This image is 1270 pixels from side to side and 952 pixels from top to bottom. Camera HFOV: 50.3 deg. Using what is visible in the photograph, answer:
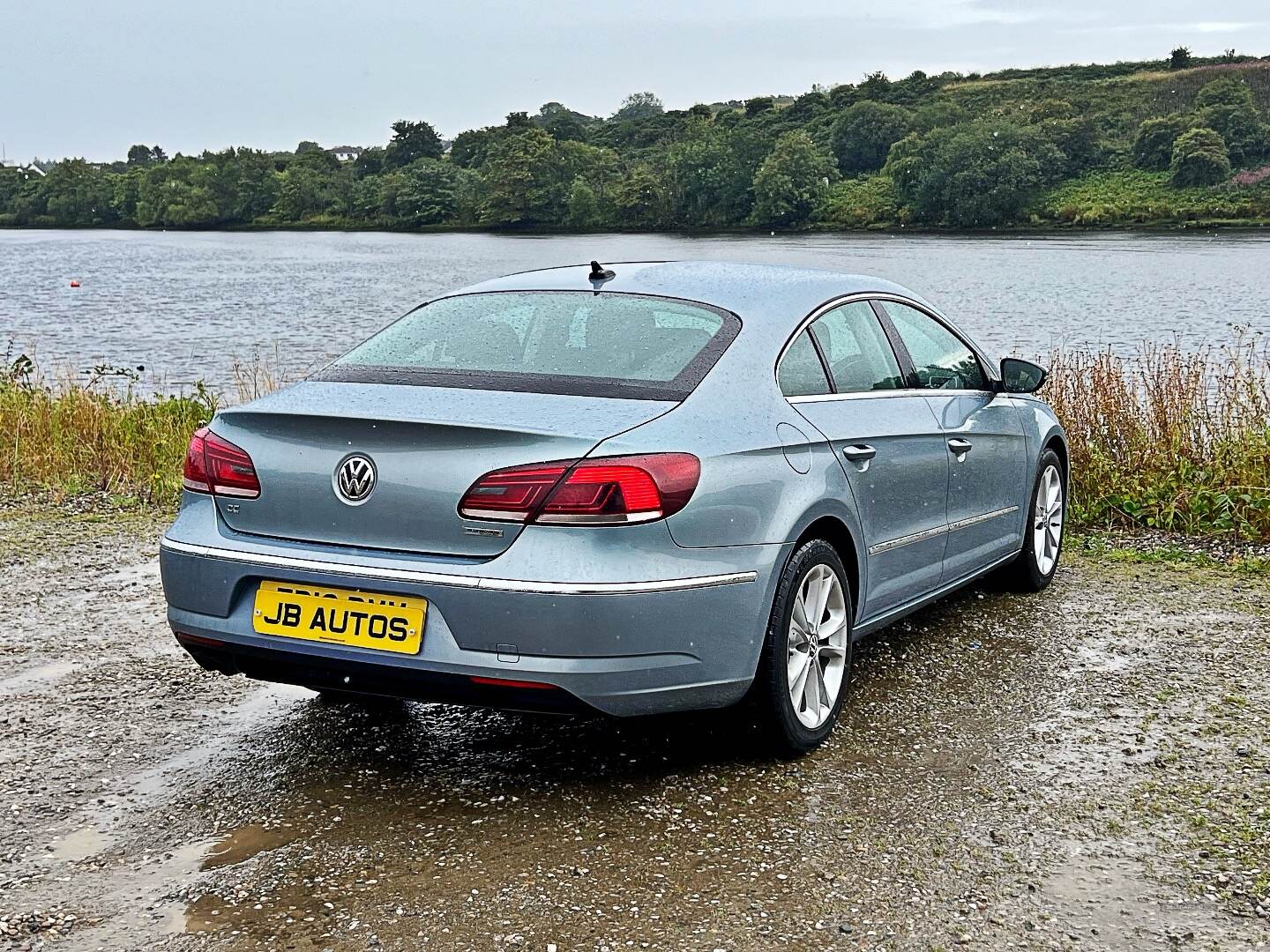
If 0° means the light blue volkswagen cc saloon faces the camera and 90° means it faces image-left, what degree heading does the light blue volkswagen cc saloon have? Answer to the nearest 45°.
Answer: approximately 225°
